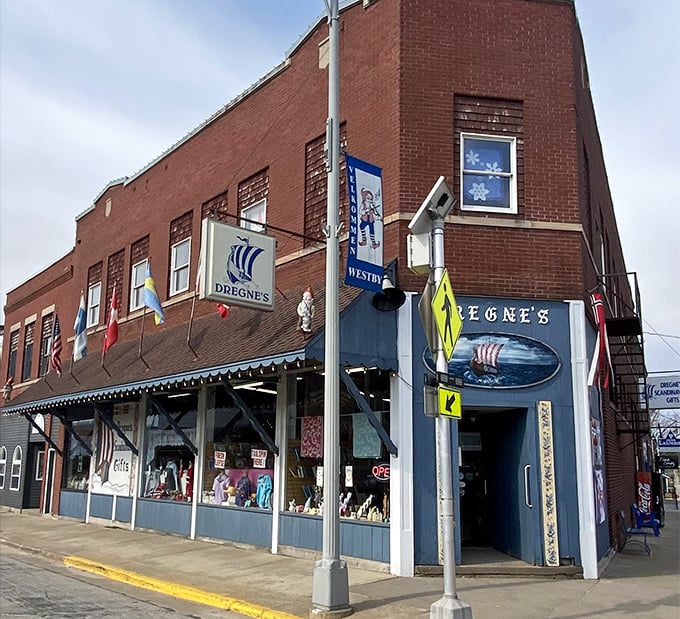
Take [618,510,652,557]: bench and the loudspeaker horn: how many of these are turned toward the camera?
1

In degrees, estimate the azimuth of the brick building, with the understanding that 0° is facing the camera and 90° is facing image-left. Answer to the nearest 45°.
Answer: approximately 0°

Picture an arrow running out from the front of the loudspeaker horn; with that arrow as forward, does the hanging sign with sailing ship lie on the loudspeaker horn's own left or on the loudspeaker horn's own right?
on the loudspeaker horn's own right

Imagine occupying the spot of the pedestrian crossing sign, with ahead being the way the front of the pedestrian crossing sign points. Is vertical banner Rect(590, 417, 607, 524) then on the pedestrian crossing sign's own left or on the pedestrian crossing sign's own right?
on the pedestrian crossing sign's own left

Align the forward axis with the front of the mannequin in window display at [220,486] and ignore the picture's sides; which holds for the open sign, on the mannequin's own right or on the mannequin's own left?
on the mannequin's own left

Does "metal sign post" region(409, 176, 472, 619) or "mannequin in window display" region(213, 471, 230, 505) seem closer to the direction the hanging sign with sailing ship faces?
the metal sign post

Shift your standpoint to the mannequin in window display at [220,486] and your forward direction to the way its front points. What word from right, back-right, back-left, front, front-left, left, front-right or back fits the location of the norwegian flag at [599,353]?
left

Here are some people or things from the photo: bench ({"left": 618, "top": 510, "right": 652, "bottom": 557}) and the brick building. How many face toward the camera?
1

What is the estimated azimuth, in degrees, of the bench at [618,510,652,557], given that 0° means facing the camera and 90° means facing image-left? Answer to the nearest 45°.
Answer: approximately 270°

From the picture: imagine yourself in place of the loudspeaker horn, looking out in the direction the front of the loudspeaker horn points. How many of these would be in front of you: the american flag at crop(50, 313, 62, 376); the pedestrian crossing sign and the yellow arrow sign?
2

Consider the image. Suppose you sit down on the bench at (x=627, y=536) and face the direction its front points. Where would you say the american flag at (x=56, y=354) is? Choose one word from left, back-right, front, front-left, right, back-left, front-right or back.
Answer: back
